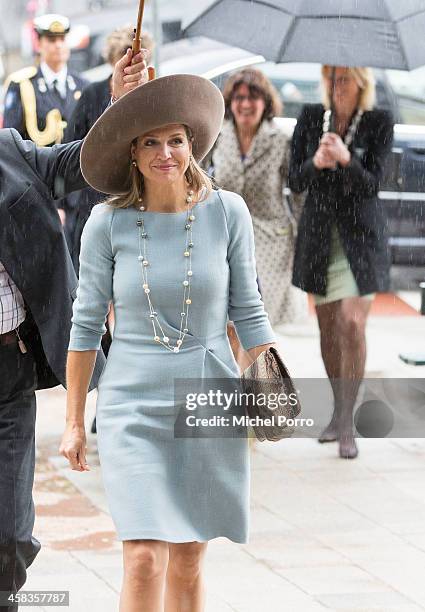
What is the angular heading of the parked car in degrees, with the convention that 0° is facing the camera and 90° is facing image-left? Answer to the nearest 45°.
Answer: approximately 90°

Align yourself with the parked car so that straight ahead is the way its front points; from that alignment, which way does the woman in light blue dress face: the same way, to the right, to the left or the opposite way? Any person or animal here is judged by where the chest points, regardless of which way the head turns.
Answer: to the left

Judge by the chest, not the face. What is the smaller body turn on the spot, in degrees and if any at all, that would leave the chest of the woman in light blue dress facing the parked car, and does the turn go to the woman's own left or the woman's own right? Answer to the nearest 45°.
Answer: approximately 180°

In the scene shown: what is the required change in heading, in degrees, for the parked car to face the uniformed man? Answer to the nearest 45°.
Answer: approximately 45° to its left

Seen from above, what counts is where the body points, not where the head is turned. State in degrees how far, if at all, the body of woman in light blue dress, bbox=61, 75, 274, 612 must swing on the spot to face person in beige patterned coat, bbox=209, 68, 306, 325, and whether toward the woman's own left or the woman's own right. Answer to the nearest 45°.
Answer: approximately 180°

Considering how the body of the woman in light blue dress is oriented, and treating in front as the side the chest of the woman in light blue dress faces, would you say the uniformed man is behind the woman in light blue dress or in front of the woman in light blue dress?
behind

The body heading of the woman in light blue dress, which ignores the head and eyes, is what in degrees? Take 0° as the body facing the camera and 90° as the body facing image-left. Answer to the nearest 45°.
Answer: approximately 0°
